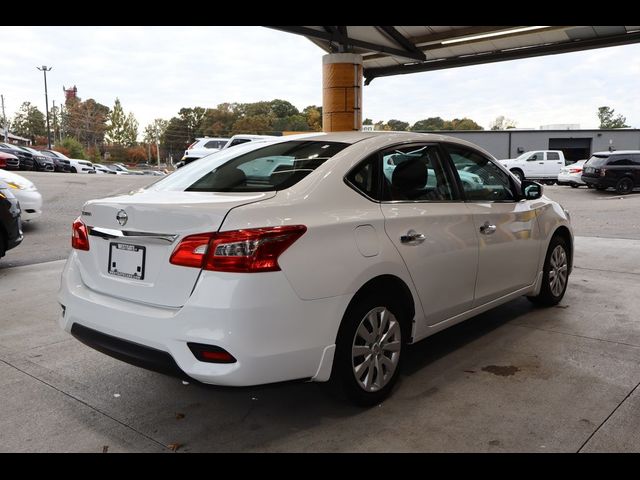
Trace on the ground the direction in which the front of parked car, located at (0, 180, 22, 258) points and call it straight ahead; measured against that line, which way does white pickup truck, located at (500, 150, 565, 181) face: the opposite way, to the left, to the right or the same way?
the opposite way

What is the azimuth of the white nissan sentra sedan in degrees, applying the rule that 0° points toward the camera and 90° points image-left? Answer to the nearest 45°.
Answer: approximately 225°

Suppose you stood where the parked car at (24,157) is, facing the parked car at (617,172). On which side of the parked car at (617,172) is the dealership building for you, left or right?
left

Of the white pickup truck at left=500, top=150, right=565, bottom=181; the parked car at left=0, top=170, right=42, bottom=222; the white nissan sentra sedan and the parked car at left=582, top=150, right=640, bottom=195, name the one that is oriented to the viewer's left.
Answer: the white pickup truck

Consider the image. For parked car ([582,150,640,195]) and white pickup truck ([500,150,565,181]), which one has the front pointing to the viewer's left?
the white pickup truck

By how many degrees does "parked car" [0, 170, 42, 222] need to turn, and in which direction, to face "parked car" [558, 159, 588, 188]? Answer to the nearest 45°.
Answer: approximately 45° to its left

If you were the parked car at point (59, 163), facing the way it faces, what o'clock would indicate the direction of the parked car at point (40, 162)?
the parked car at point (40, 162) is roughly at 2 o'clock from the parked car at point (59, 163).

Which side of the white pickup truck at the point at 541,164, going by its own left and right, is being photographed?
left

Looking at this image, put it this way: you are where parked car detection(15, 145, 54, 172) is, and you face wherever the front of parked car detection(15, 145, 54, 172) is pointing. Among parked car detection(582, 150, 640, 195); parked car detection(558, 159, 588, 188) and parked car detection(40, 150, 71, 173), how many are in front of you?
2

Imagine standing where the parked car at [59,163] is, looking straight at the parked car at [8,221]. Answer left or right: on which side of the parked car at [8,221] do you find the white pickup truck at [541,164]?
left

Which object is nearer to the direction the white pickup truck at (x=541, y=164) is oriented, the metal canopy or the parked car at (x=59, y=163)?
the parked car
